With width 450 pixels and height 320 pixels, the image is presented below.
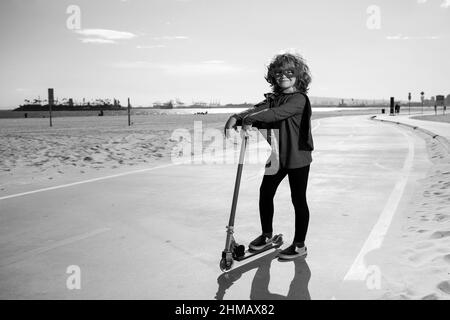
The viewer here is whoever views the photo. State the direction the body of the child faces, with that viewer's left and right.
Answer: facing the viewer and to the left of the viewer
